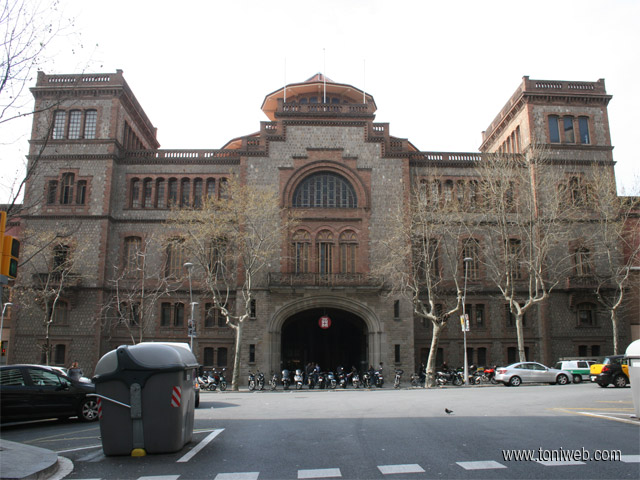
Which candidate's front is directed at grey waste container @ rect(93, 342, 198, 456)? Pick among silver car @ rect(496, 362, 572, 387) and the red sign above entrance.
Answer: the red sign above entrance

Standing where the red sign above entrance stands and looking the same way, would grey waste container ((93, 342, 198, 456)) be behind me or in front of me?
in front

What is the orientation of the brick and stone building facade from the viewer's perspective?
toward the camera

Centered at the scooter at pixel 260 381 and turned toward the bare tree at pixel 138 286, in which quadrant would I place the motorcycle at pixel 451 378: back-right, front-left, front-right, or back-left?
back-right

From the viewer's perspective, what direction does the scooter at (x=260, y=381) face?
toward the camera

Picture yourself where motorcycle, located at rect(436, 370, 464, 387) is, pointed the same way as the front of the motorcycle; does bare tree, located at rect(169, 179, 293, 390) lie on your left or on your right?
on your right

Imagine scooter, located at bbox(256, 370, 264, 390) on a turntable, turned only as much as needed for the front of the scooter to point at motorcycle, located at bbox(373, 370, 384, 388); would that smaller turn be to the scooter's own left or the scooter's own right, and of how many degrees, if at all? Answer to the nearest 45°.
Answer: approximately 90° to the scooter's own left

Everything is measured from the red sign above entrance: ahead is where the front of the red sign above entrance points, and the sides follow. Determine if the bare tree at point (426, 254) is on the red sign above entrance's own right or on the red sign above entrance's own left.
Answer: on the red sign above entrance's own left

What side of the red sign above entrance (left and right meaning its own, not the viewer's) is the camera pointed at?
front

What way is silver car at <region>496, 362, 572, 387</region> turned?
to the viewer's right

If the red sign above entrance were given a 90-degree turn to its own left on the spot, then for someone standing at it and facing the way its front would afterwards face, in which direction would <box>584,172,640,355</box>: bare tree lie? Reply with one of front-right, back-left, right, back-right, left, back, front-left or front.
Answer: front

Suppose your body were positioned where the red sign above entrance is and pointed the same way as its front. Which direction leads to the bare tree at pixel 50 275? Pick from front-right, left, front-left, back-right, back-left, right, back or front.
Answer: right

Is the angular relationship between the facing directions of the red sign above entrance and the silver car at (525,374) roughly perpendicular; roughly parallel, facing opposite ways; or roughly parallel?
roughly perpendicular

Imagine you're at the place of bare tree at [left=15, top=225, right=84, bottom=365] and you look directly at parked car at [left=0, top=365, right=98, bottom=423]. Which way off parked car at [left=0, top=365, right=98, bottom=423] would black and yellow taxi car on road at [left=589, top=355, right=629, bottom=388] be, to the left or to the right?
left

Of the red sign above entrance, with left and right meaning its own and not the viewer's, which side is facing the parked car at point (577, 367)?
left

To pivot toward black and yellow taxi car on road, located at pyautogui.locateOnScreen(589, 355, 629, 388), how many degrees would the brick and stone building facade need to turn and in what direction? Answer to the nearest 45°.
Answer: approximately 45° to its left

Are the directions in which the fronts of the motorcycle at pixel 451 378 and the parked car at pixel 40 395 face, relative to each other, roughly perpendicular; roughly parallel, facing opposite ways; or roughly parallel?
roughly perpendicular

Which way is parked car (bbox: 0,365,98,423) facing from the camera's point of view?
to the viewer's right
